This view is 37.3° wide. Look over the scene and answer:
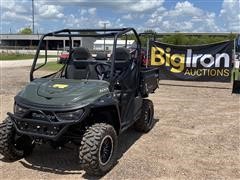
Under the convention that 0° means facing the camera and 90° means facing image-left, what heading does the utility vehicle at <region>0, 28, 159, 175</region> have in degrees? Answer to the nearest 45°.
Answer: approximately 45°
